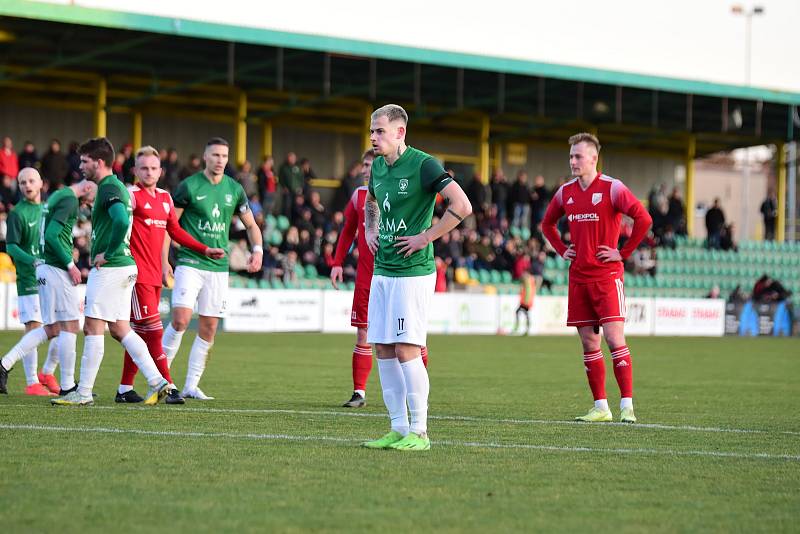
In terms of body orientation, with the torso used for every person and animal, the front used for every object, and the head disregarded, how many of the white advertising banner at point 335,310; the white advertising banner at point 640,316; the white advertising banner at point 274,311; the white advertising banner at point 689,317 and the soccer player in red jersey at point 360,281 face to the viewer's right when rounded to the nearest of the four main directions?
0

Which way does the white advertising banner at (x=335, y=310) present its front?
toward the camera

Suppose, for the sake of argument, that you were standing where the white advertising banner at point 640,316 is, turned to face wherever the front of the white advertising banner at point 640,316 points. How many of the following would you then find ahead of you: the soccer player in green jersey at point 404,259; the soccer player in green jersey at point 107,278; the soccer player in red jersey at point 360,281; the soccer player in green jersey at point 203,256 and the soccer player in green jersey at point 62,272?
5

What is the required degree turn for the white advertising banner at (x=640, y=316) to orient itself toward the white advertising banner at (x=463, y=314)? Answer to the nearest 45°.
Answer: approximately 45° to its right

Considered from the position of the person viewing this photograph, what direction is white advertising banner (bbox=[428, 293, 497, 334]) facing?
facing the viewer

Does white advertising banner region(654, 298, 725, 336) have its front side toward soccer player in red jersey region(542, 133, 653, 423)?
yes

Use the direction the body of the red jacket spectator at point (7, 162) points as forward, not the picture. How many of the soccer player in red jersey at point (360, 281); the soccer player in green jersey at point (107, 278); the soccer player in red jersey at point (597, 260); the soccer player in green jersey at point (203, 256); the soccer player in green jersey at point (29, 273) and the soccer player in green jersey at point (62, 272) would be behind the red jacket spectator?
0

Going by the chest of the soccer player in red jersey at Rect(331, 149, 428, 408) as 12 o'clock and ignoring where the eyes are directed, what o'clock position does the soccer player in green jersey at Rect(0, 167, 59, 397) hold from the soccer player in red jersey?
The soccer player in green jersey is roughly at 2 o'clock from the soccer player in red jersey.

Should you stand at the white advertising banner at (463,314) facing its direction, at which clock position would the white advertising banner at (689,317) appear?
the white advertising banner at (689,317) is roughly at 8 o'clock from the white advertising banner at (463,314).

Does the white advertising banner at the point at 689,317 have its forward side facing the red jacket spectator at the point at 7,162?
no

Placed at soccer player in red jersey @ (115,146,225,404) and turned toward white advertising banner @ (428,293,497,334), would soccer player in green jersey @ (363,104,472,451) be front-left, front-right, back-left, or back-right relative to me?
back-right
